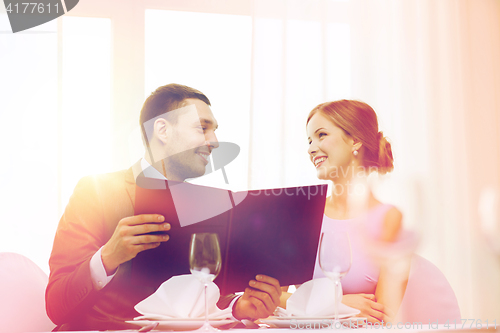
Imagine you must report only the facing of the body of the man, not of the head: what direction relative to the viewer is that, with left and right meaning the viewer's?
facing the viewer and to the right of the viewer

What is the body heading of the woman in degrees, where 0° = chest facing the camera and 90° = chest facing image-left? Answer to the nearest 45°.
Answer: approximately 45°

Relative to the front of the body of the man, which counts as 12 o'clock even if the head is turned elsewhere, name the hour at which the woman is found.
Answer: The woman is roughly at 10 o'clock from the man.

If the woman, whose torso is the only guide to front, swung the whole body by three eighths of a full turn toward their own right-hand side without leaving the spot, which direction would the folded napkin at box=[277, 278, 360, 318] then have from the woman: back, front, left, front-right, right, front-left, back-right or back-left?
back

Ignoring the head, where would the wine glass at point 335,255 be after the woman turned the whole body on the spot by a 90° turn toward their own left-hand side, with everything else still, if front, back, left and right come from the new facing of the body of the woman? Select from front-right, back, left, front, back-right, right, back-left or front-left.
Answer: front-right

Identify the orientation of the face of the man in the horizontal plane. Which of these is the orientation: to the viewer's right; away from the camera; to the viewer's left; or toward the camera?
to the viewer's right

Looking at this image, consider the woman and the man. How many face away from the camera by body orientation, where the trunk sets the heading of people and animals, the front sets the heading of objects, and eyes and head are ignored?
0

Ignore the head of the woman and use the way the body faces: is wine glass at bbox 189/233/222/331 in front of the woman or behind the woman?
in front

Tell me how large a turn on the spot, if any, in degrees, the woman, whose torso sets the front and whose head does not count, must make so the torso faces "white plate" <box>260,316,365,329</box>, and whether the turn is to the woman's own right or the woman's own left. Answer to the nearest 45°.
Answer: approximately 45° to the woman's own left

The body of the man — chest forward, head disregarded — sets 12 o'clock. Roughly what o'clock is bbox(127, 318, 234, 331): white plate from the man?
The white plate is roughly at 1 o'clock from the man.

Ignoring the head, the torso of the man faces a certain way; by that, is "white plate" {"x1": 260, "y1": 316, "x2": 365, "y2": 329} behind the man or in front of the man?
in front
